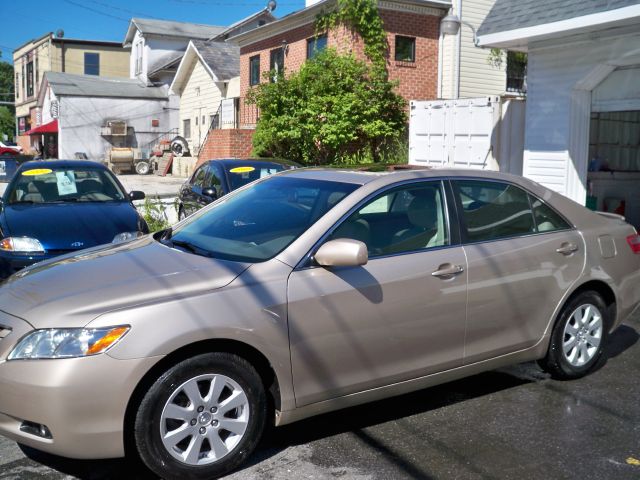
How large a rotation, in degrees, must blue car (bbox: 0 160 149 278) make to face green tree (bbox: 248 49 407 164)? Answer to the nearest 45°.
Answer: approximately 135° to its left

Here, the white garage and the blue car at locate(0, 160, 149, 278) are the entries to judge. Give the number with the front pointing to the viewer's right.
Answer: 0

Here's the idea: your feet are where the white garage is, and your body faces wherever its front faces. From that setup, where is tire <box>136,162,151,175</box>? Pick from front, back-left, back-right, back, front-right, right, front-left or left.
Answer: right

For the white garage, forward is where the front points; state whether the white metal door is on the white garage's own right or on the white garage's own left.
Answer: on the white garage's own right

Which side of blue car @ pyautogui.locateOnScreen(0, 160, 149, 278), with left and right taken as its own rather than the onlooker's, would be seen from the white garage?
left

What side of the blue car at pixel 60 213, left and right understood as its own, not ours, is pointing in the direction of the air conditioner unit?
back

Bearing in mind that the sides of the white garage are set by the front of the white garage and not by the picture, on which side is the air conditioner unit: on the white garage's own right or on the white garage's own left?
on the white garage's own right

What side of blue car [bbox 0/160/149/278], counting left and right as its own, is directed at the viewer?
front

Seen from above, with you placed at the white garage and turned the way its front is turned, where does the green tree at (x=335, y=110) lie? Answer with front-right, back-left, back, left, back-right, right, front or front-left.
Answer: right

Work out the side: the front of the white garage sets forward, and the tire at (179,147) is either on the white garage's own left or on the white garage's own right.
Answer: on the white garage's own right

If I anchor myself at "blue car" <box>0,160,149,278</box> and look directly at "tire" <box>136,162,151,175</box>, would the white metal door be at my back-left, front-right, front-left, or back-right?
front-right

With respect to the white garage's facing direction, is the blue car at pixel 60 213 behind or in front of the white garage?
in front

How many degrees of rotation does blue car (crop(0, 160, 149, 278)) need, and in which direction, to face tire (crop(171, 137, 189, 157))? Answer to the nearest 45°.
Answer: approximately 180°

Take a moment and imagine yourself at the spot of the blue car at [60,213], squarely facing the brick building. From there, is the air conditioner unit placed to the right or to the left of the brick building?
left

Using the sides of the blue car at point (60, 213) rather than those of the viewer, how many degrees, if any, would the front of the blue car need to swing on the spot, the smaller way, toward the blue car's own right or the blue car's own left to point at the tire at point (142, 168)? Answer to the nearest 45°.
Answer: approximately 180°
